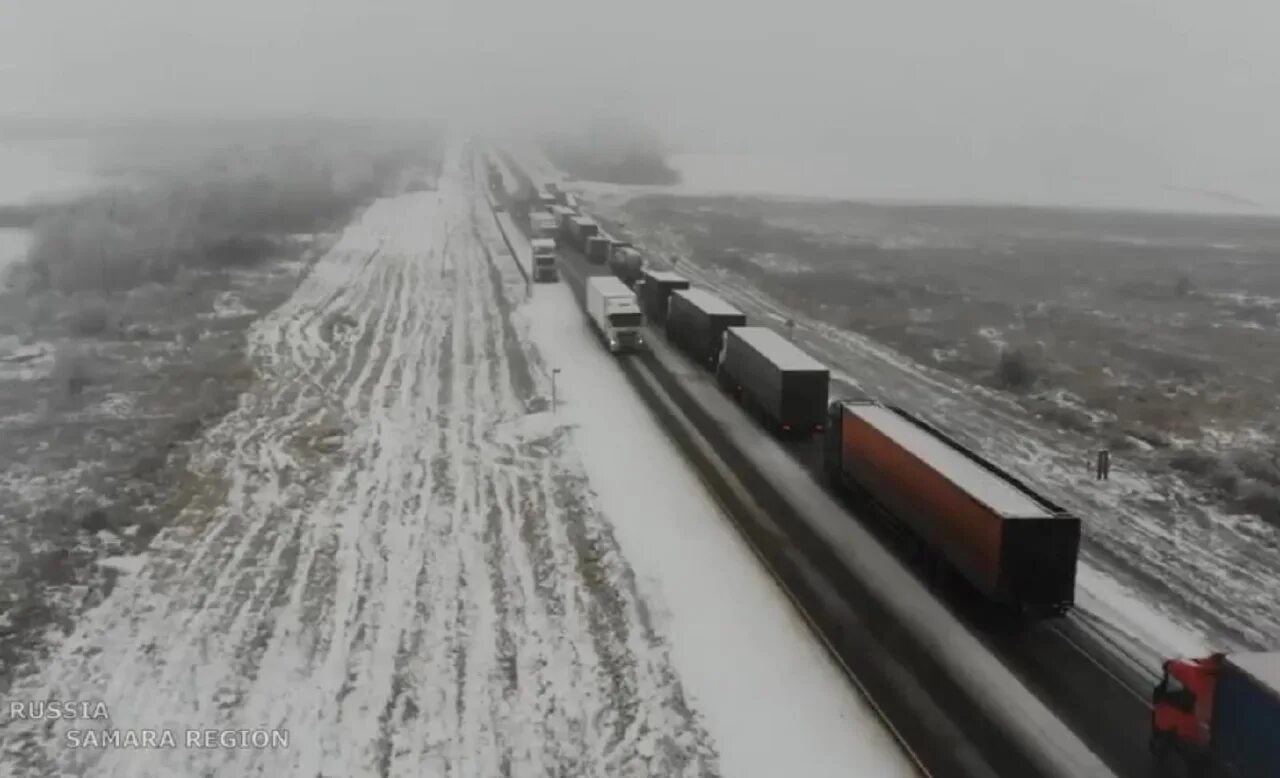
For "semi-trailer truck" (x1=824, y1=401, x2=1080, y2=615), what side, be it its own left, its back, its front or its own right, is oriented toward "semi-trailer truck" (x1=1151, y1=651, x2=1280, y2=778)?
back

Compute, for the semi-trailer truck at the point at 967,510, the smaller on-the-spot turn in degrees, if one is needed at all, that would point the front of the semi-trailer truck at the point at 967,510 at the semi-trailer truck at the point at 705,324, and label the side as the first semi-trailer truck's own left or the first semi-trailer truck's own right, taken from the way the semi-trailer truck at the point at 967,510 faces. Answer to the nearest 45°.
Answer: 0° — it already faces it

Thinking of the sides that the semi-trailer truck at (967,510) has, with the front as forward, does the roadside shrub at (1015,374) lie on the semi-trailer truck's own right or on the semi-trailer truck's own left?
on the semi-trailer truck's own right

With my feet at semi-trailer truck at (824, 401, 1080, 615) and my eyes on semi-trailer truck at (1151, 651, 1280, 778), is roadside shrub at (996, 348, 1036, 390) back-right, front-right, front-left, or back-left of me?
back-left

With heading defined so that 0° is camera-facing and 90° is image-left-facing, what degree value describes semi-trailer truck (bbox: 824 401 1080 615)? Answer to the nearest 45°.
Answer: approximately 135°

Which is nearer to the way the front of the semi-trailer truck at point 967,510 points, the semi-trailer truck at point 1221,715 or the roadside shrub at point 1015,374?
the roadside shrub

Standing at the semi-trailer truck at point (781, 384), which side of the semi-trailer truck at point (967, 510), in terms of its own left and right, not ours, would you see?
front

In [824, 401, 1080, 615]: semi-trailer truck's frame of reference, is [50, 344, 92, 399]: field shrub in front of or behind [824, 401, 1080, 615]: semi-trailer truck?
in front

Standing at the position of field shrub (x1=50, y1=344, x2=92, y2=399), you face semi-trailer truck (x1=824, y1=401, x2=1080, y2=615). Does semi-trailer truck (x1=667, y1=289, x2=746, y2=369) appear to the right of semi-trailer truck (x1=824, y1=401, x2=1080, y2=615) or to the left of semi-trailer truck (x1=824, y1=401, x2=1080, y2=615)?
left
